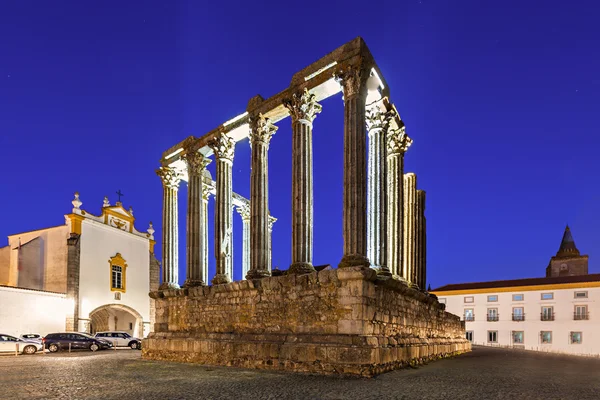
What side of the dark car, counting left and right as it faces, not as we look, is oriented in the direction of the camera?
right

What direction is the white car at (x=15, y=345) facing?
to the viewer's right
